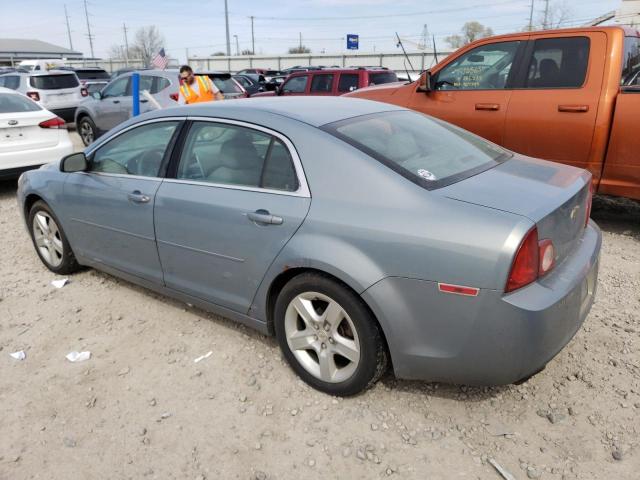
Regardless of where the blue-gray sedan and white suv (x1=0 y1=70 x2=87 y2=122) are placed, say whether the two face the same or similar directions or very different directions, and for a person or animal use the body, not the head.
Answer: same or similar directions

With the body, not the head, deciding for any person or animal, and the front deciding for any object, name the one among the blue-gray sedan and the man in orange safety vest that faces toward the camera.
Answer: the man in orange safety vest

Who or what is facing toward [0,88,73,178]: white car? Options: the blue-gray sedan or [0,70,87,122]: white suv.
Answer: the blue-gray sedan

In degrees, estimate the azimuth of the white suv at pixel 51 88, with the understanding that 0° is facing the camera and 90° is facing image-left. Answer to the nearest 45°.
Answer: approximately 135°

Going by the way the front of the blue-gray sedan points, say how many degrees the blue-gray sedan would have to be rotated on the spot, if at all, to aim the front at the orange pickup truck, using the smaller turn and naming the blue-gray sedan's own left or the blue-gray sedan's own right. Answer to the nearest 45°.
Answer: approximately 90° to the blue-gray sedan's own right

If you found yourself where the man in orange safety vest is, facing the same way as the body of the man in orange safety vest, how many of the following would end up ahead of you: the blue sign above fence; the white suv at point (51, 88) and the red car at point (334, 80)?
0

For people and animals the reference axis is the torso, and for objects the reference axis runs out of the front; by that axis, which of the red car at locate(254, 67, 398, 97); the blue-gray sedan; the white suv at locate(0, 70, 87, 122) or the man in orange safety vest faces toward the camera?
the man in orange safety vest

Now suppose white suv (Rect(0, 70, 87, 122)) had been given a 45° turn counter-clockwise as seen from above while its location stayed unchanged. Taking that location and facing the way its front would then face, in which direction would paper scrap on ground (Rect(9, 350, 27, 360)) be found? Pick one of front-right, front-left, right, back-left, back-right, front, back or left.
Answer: left

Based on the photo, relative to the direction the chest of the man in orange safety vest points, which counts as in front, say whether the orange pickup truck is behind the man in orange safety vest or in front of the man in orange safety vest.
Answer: in front

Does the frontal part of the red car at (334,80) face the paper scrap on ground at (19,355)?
no

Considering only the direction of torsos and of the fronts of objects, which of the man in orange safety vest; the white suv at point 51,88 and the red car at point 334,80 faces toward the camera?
the man in orange safety vest

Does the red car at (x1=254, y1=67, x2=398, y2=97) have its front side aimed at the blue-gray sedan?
no

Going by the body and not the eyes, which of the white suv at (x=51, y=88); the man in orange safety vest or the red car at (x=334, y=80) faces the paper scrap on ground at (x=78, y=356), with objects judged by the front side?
the man in orange safety vest

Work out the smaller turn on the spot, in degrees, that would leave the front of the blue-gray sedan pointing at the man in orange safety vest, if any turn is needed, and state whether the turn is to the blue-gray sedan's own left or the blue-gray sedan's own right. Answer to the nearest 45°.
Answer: approximately 45° to the blue-gray sedan's own right

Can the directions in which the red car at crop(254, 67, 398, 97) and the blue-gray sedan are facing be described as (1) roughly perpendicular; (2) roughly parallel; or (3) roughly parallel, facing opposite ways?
roughly parallel

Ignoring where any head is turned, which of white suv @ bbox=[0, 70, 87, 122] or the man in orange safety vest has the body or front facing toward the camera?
the man in orange safety vest

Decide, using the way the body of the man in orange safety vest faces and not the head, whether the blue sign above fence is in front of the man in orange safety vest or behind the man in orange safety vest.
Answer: behind

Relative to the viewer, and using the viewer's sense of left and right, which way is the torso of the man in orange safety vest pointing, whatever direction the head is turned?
facing the viewer

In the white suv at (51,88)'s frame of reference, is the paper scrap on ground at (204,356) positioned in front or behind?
behind
